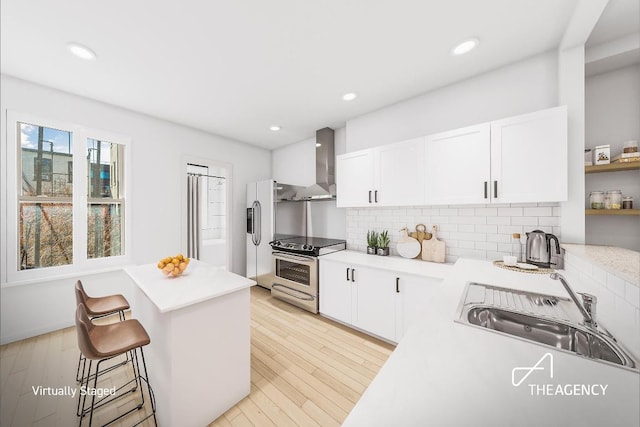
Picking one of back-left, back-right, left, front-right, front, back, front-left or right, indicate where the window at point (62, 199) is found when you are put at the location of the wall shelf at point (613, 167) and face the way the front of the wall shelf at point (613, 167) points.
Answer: front-right

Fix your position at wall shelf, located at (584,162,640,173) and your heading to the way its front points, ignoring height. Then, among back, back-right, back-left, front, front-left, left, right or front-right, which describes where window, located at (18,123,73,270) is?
front-right

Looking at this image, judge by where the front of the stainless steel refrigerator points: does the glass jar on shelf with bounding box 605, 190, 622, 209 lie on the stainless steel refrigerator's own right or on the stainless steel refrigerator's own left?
on the stainless steel refrigerator's own left

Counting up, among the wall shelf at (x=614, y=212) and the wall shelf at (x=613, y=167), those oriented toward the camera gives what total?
2

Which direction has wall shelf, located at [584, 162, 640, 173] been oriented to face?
toward the camera

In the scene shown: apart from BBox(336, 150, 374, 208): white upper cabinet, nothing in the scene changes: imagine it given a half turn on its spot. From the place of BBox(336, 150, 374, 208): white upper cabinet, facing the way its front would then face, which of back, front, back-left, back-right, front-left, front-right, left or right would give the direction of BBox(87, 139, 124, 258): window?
back-left

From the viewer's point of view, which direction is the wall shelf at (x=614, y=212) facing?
toward the camera

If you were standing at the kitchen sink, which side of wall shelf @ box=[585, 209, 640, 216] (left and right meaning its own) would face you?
front

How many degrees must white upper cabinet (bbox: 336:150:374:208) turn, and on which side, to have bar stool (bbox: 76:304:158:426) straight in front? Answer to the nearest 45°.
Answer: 0° — it already faces it

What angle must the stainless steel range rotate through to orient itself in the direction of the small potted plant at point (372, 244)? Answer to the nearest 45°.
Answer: approximately 135° to its left

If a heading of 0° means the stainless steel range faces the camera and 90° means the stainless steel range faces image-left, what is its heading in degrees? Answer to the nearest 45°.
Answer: approximately 45°

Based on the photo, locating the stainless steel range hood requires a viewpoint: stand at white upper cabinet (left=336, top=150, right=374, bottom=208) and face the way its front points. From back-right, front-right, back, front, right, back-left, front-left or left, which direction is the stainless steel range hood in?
right

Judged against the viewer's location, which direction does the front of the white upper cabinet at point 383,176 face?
facing the viewer and to the left of the viewer

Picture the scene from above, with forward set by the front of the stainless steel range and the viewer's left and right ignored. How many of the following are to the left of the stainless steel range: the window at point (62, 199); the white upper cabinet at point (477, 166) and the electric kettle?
2
